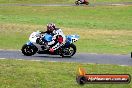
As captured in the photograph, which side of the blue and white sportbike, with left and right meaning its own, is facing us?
left
